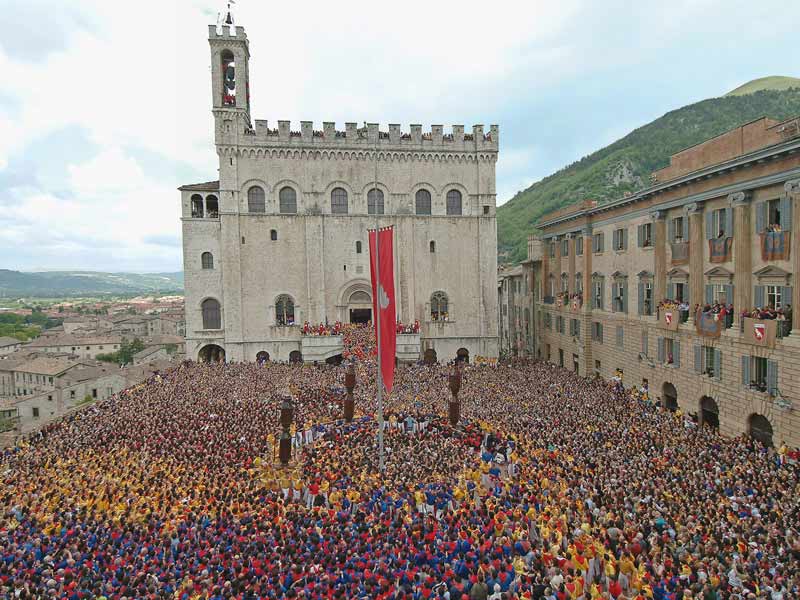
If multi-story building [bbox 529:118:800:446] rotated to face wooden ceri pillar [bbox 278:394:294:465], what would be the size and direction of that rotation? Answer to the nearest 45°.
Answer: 0° — it already faces it

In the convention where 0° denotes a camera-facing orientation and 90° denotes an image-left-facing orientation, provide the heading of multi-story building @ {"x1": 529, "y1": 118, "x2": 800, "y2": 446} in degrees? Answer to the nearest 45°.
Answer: approximately 45°

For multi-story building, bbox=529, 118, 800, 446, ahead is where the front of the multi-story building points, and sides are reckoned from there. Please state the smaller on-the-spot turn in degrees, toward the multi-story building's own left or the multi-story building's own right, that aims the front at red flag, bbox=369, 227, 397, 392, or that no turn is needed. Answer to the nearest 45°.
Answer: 0° — it already faces it
